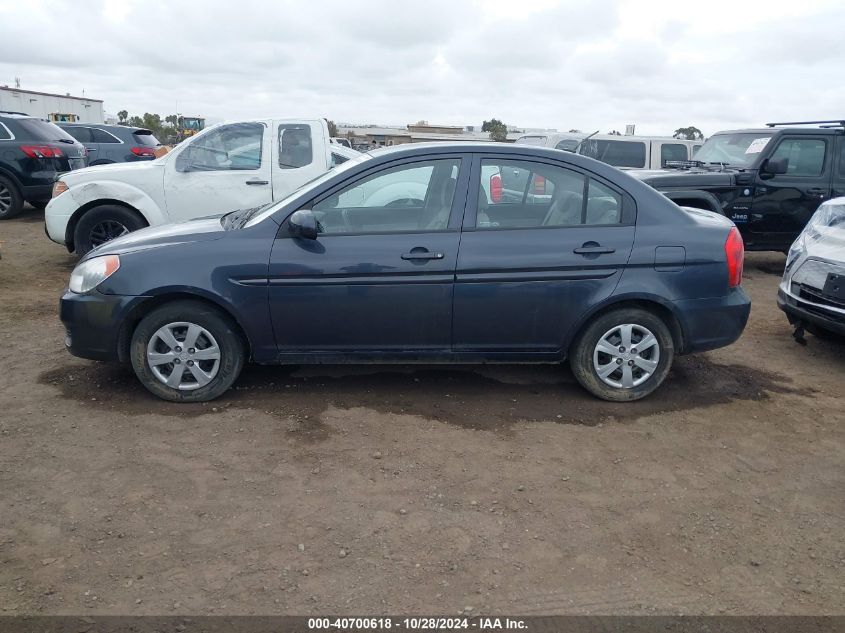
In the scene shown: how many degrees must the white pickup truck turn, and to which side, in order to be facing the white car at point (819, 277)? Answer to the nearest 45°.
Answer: approximately 135° to its left

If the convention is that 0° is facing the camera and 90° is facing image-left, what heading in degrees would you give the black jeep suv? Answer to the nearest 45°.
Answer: approximately 45°

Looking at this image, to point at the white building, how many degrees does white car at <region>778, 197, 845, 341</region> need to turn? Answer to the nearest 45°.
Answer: approximately 90° to its right

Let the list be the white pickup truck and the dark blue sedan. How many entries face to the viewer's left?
2

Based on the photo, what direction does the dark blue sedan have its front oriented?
to the viewer's left

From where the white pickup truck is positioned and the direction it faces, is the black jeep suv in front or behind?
behind

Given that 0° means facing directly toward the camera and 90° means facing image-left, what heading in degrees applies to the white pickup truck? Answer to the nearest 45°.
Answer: approximately 90°

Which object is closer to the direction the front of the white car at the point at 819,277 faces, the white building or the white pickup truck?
the white pickup truck

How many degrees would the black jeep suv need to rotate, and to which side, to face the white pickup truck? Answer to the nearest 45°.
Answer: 0° — it already faces it
